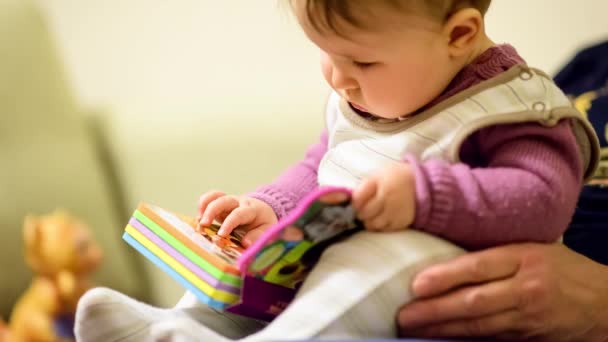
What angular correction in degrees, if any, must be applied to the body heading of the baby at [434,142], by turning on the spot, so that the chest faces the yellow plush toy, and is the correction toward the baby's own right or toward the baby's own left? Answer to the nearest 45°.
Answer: approximately 90° to the baby's own right

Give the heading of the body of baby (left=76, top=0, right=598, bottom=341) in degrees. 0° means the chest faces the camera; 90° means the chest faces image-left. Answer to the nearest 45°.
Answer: approximately 45°

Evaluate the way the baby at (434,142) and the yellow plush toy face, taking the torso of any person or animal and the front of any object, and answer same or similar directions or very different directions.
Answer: very different directions

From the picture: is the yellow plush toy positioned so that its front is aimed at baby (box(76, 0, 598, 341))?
no
